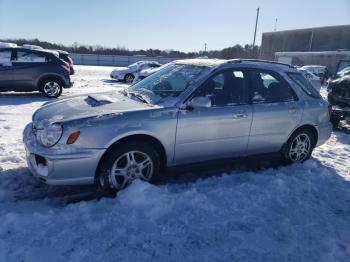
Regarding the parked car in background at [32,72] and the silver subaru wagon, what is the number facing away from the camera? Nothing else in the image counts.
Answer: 0

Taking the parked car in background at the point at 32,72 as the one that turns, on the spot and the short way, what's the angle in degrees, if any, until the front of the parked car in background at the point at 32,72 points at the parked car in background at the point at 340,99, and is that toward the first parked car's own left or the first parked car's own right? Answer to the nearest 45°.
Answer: approximately 135° to the first parked car's own left

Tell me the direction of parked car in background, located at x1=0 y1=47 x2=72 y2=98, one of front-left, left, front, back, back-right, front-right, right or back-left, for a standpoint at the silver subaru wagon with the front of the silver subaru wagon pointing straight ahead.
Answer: right

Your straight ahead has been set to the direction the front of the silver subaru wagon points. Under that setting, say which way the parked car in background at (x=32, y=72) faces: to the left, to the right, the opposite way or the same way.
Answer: the same way

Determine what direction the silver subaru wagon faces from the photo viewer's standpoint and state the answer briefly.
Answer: facing the viewer and to the left of the viewer

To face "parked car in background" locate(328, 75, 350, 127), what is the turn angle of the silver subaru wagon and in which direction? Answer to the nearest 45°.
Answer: approximately 180°

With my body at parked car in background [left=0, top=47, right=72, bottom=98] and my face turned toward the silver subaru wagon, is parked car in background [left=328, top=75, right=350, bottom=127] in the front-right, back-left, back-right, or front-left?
front-left

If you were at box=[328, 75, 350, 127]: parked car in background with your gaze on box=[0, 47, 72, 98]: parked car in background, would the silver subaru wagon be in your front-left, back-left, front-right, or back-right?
front-left
